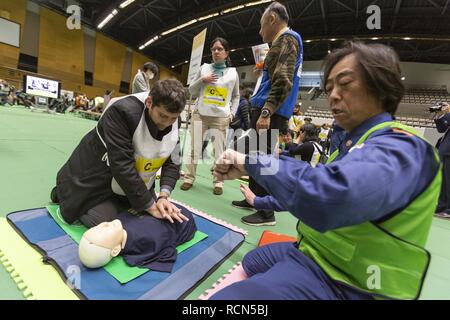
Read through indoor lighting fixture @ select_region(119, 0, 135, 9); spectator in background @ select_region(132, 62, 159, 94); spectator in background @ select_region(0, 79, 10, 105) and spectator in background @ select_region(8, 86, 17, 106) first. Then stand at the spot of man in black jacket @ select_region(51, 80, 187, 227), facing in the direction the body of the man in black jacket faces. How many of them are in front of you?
0

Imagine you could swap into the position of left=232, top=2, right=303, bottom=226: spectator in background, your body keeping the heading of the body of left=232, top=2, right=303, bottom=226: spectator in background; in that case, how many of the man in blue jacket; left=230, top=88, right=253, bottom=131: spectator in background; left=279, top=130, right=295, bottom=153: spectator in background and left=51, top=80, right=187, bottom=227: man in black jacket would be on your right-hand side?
2

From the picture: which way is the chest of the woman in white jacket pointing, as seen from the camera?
toward the camera

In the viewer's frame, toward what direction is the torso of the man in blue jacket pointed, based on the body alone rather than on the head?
to the viewer's left

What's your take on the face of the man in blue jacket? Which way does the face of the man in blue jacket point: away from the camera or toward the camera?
toward the camera

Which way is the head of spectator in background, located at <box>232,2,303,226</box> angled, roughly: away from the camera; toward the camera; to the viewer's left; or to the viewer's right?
to the viewer's left

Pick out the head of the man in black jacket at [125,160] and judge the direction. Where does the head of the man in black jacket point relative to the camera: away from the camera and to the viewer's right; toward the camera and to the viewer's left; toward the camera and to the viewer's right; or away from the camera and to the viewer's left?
toward the camera and to the viewer's right

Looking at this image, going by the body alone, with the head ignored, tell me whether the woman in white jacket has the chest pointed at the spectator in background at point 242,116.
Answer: no

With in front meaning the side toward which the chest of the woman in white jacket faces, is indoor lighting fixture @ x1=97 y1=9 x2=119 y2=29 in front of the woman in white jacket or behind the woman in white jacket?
behind

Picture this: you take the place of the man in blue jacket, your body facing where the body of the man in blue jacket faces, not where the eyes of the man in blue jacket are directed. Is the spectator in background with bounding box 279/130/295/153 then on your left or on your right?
on your right

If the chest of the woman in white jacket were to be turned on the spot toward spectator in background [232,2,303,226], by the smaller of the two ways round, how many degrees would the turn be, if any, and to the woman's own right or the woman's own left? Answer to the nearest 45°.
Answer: approximately 45° to the woman's own left

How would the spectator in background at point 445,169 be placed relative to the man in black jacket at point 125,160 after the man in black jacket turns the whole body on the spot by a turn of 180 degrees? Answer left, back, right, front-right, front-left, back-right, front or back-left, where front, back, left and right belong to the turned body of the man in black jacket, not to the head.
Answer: back-right

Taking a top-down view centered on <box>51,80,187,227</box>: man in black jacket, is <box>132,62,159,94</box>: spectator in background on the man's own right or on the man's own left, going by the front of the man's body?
on the man's own left
